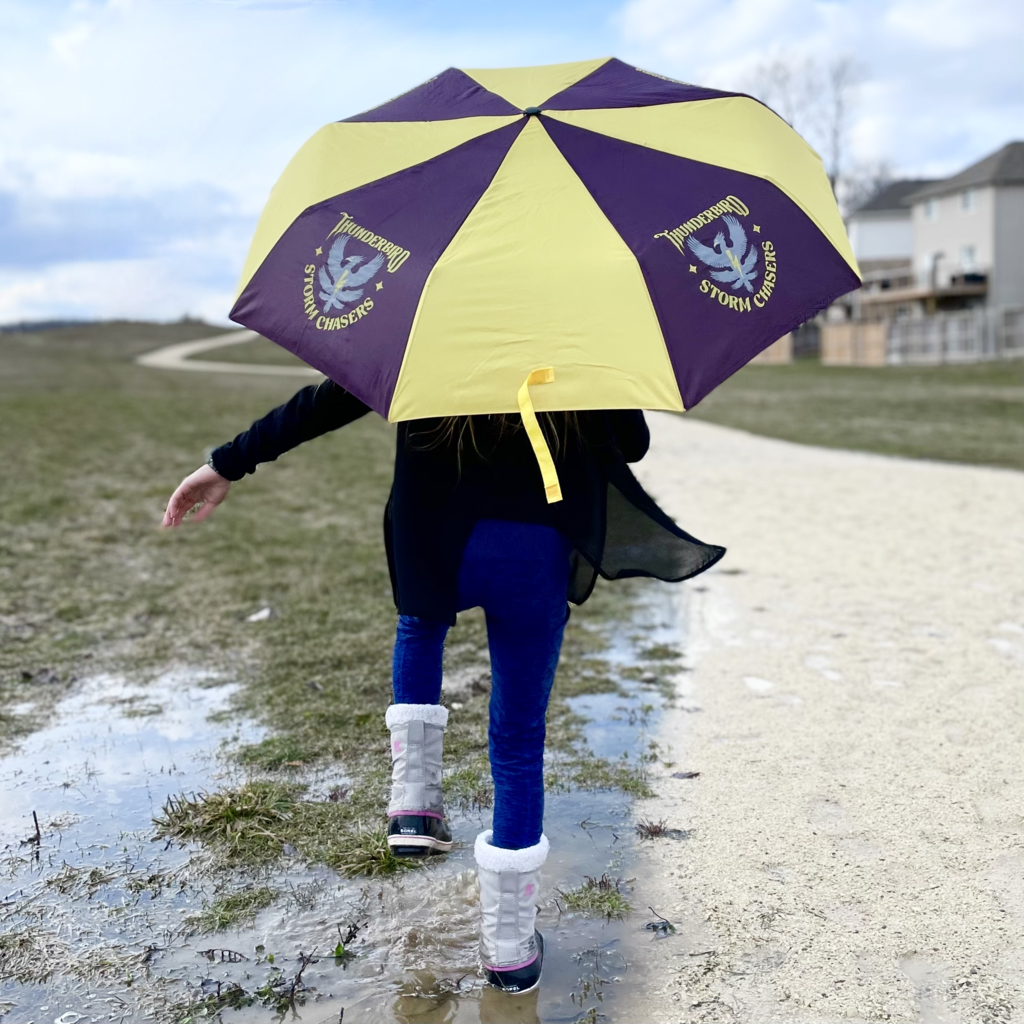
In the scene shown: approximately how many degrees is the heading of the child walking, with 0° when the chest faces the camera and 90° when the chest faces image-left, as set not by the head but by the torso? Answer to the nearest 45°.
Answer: approximately 180°

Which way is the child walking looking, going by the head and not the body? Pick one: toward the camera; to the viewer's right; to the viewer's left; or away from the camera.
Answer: away from the camera

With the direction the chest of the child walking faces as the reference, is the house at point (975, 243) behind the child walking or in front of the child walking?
in front

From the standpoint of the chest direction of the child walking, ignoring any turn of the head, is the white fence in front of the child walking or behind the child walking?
in front
